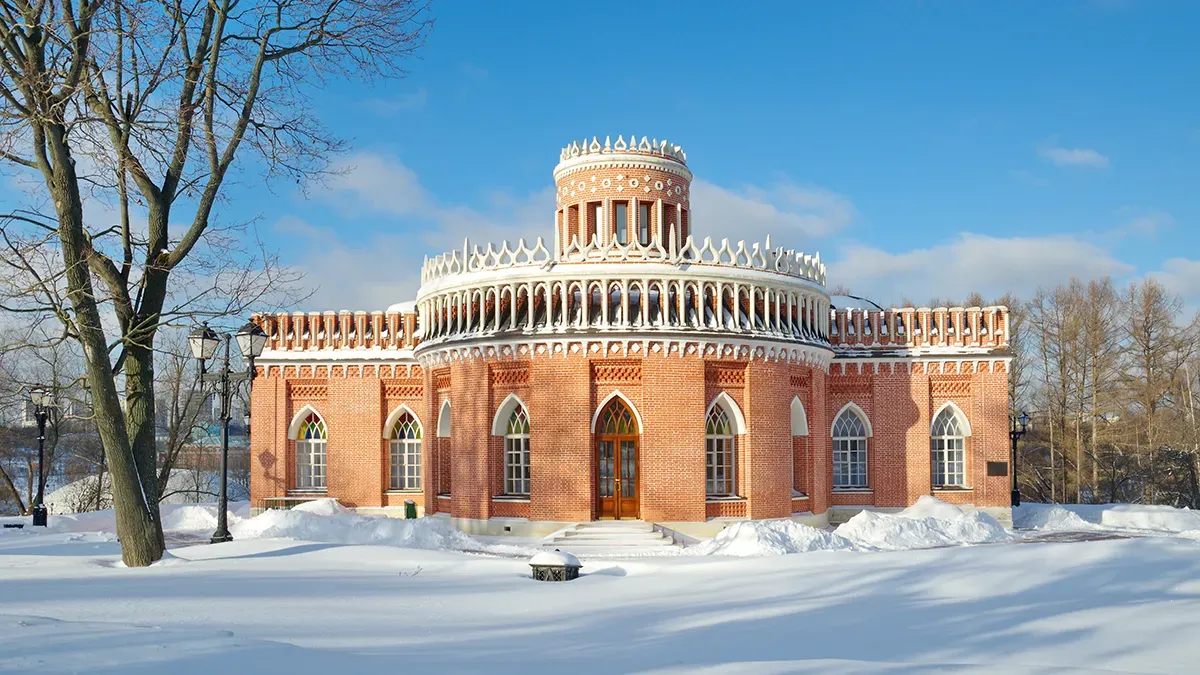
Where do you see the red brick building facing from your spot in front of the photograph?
facing the viewer

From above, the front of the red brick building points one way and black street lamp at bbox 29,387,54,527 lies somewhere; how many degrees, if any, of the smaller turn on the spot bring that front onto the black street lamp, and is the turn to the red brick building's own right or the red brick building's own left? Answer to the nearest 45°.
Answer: approximately 90° to the red brick building's own right

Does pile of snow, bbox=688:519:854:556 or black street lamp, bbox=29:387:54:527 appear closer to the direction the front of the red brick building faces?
the pile of snow

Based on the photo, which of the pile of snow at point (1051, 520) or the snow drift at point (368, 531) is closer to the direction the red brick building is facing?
the snow drift

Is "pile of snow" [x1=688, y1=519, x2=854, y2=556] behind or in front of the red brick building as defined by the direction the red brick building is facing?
in front

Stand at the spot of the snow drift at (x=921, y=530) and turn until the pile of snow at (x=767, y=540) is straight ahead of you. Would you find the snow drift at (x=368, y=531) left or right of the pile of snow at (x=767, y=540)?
right

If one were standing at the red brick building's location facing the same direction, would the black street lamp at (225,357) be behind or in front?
in front

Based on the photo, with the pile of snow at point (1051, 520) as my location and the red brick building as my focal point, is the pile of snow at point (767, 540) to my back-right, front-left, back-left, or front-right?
front-left

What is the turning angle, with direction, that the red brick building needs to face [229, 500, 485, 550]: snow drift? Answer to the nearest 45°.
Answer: approximately 45° to its right
